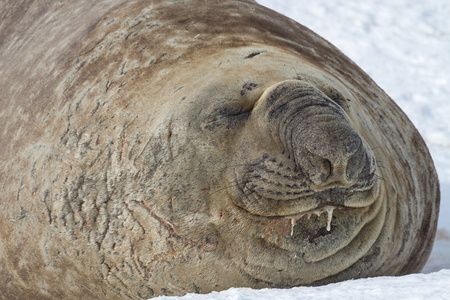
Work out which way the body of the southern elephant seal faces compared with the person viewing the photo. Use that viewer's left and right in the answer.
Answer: facing the viewer and to the right of the viewer
